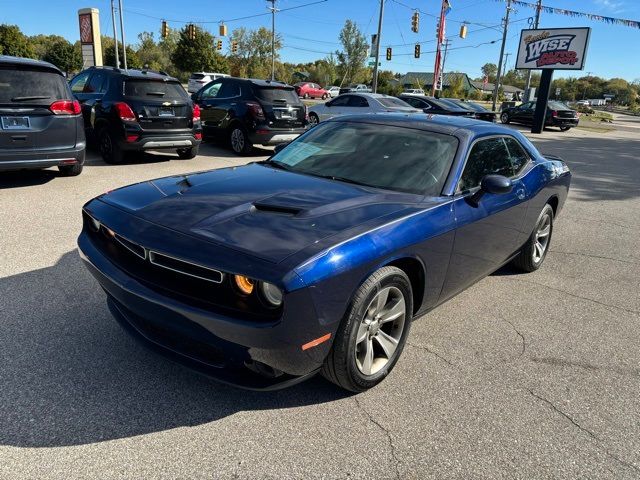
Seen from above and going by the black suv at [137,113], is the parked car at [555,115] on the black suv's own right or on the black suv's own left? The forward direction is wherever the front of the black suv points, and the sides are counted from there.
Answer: on the black suv's own right

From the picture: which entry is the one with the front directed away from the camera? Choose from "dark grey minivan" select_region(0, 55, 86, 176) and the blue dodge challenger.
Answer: the dark grey minivan

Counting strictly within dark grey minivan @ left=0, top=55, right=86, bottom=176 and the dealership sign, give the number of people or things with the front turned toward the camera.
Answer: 1

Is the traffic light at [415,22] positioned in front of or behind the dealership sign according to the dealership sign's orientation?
behind

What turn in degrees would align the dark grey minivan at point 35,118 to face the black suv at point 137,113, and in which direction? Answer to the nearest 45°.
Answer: approximately 45° to its right

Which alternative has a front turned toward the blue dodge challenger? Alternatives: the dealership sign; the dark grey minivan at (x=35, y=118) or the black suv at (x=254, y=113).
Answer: the dealership sign

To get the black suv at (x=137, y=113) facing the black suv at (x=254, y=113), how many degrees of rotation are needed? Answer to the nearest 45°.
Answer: approximately 90° to its right

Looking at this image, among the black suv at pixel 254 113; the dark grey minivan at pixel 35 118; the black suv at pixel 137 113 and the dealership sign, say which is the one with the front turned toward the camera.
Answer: the dealership sign

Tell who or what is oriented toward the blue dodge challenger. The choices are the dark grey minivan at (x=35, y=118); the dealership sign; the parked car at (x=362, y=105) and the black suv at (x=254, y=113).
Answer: the dealership sign

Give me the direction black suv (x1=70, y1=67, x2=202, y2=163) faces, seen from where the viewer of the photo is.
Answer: facing away from the viewer and to the left of the viewer

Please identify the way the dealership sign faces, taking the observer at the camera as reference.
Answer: facing the viewer

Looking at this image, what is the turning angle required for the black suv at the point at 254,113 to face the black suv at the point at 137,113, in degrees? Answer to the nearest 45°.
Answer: approximately 90° to its left

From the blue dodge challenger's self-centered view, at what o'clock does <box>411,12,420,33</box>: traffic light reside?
The traffic light is roughly at 5 o'clock from the blue dodge challenger.

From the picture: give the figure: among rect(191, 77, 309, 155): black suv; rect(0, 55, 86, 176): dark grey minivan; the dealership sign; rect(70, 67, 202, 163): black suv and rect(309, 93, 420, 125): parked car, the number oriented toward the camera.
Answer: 1

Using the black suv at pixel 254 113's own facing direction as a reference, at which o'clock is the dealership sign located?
The dealership sign is roughly at 3 o'clock from the black suv.

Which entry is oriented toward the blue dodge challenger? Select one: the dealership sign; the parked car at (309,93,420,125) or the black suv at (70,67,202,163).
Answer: the dealership sign

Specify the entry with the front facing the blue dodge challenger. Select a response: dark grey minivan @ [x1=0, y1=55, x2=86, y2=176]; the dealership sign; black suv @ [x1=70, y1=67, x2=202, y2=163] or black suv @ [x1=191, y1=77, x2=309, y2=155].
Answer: the dealership sign

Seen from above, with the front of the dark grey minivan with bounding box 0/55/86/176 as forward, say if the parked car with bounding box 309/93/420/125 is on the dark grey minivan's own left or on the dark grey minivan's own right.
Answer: on the dark grey minivan's own right

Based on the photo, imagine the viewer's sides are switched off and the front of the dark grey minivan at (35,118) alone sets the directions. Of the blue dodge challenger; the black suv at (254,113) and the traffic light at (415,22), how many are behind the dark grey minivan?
1

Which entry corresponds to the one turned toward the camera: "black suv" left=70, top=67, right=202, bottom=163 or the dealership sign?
the dealership sign
